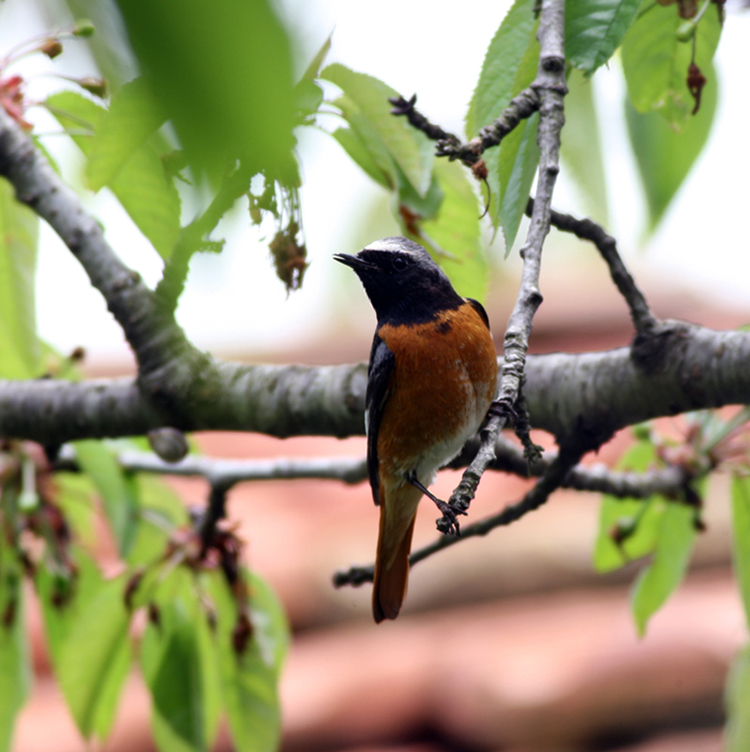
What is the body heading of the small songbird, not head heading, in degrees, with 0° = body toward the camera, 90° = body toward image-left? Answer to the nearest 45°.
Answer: approximately 315°
